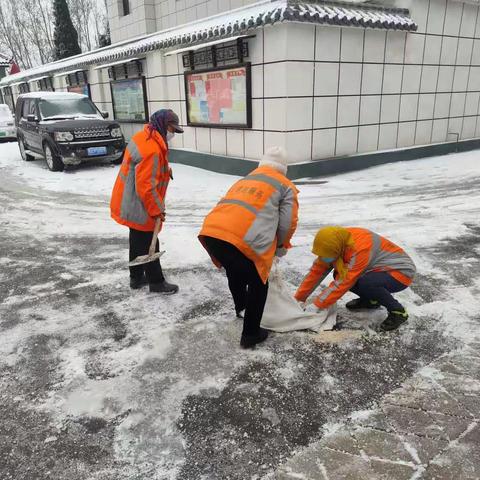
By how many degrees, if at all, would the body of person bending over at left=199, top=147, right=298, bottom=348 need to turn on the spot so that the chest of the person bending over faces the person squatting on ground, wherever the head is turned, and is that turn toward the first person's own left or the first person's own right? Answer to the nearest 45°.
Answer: approximately 45° to the first person's own right

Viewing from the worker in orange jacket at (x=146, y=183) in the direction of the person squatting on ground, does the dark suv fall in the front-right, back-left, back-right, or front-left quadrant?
back-left

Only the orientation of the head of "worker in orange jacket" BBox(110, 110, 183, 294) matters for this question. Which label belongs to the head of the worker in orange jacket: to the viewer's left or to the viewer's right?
to the viewer's right

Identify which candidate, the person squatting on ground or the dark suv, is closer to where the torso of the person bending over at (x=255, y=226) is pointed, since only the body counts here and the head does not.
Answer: the person squatting on ground

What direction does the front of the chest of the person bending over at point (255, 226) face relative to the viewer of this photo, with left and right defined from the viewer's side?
facing away from the viewer and to the right of the viewer

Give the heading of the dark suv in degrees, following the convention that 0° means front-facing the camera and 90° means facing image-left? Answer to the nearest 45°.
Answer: approximately 315°

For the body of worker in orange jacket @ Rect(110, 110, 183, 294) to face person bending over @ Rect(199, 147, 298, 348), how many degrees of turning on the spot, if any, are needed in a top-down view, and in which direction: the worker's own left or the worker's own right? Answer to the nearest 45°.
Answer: approximately 45° to the worker's own right

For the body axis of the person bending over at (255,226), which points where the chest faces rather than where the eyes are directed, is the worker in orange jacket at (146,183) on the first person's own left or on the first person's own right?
on the first person's own left

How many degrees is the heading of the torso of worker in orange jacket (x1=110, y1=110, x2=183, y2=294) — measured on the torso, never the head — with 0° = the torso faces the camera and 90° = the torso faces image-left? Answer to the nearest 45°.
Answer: approximately 270°
